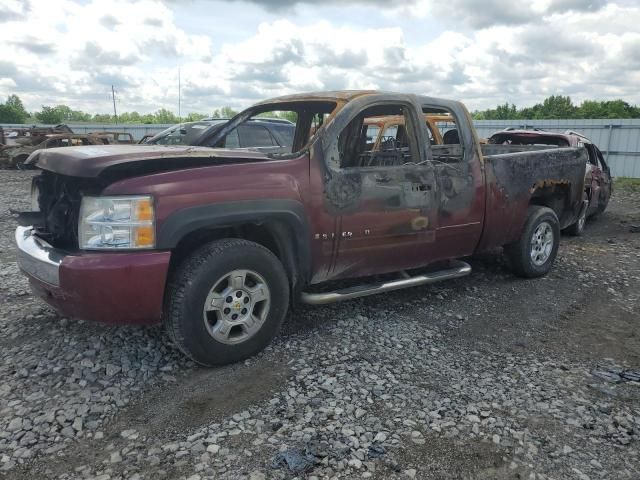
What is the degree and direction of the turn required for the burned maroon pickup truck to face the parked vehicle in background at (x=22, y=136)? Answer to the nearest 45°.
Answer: approximately 90° to its right

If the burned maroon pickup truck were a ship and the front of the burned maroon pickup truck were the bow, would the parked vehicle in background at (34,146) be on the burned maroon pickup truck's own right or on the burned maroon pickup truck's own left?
on the burned maroon pickup truck's own right

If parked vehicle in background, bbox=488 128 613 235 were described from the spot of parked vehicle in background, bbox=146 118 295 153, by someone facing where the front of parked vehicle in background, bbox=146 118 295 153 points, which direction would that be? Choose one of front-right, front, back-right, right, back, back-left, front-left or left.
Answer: back-left

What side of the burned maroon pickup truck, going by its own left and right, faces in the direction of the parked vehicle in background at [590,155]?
back

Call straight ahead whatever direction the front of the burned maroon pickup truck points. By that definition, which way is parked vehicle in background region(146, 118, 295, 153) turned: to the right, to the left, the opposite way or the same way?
the same way

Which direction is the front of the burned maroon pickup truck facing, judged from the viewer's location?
facing the viewer and to the left of the viewer

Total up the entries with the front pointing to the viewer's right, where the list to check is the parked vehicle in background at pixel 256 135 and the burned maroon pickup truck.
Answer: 0
